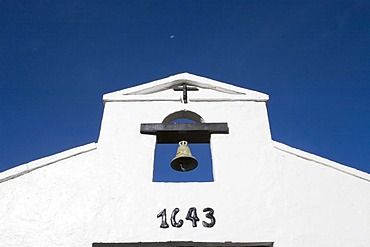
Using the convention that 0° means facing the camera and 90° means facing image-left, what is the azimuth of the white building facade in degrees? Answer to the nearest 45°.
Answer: approximately 0°
